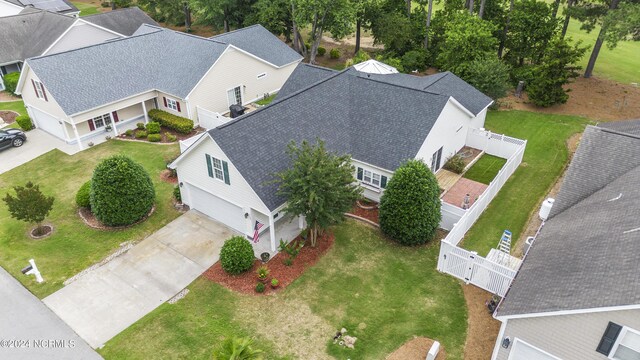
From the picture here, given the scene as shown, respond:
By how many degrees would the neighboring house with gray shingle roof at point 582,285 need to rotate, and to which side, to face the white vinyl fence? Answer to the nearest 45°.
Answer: approximately 135° to its right

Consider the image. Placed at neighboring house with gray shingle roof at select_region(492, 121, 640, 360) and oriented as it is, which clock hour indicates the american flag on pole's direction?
The american flag on pole is roughly at 3 o'clock from the neighboring house with gray shingle roof.

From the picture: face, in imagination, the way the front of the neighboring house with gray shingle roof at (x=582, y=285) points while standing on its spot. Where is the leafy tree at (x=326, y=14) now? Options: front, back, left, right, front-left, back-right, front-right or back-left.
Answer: back-right

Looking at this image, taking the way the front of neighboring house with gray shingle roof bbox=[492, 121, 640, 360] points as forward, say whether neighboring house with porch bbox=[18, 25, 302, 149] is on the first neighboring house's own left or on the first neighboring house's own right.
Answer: on the first neighboring house's own right

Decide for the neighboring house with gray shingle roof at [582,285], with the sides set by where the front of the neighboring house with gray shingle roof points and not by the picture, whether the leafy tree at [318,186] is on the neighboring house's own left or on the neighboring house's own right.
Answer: on the neighboring house's own right

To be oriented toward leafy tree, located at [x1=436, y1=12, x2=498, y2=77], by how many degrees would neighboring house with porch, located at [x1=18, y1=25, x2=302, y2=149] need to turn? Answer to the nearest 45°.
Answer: approximately 135° to its left

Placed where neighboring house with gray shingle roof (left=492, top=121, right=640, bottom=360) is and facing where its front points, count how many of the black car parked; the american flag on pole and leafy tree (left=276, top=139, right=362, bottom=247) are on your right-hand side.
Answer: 3

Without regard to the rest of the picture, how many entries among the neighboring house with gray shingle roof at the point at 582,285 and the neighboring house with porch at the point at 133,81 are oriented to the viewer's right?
0

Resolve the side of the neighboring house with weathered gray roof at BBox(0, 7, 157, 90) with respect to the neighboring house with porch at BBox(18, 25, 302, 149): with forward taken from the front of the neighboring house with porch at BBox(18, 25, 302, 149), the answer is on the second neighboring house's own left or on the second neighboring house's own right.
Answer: on the second neighboring house's own right

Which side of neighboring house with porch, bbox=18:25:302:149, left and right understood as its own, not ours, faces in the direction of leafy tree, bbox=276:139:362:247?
left

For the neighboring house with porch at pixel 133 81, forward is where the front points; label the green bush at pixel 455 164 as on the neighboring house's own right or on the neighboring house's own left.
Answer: on the neighboring house's own left

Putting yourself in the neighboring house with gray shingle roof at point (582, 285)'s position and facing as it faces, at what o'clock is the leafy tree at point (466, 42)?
The leafy tree is roughly at 5 o'clock from the neighboring house with gray shingle roof.

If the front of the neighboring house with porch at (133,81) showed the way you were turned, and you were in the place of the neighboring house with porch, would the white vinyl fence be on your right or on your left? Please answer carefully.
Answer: on your left

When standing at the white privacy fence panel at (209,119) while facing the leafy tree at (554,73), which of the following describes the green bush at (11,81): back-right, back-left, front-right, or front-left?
back-left

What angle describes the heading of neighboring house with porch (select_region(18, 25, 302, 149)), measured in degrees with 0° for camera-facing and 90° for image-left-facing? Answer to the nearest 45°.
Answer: approximately 45°

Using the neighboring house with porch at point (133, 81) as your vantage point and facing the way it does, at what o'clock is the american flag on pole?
The american flag on pole is roughly at 10 o'clock from the neighboring house with porch.
